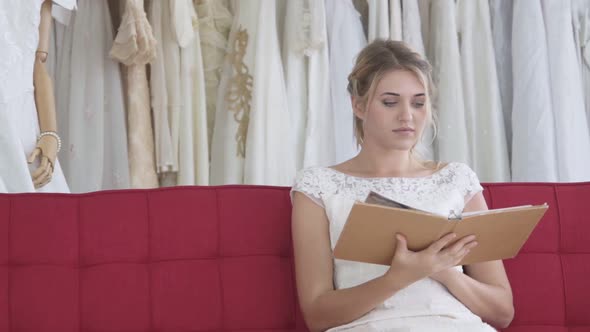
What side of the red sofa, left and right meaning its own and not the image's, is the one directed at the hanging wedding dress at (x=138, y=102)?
back

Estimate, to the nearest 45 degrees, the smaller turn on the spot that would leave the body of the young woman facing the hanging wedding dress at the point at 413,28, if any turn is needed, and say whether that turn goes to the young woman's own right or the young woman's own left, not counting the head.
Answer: approximately 180°

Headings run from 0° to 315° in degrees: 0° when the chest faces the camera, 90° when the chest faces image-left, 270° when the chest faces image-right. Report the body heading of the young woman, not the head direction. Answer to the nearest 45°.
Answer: approximately 0°

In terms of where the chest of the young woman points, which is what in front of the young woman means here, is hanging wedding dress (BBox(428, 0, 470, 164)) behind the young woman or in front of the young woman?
behind
